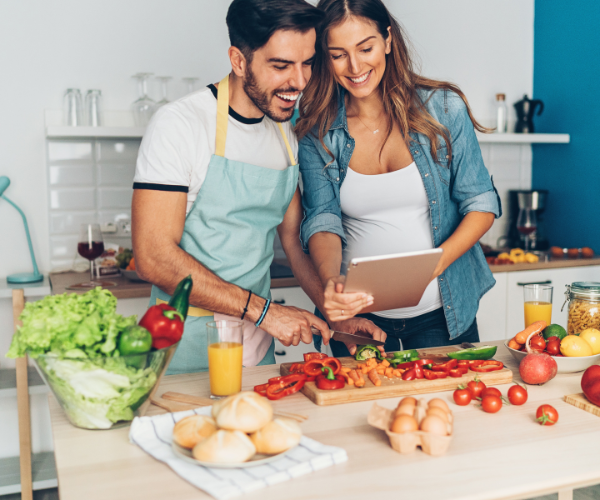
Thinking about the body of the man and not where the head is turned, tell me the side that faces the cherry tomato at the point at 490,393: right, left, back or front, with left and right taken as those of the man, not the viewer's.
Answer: front

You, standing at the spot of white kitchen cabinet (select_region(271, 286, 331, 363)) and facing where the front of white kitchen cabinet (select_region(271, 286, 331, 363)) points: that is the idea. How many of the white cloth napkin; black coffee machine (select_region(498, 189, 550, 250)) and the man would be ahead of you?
2

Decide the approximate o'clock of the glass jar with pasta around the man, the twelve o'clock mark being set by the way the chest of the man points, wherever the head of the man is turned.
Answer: The glass jar with pasta is roughly at 11 o'clock from the man.

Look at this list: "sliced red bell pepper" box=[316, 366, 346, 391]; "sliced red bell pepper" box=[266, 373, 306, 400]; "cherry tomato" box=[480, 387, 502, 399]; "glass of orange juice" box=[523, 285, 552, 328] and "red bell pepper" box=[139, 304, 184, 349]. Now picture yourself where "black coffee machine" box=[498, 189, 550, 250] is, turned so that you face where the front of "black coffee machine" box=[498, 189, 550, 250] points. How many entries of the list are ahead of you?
5

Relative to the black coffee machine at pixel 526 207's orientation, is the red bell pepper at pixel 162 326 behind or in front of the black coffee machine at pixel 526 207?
in front

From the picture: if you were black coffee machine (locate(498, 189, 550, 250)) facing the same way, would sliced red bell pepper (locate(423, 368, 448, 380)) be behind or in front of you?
in front

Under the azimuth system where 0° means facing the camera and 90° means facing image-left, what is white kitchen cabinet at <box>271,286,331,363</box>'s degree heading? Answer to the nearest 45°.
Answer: approximately 0°

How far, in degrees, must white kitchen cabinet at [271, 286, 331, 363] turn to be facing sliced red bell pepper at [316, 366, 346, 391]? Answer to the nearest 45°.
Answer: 0° — it already faces it

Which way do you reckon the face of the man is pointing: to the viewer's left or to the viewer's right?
to the viewer's right

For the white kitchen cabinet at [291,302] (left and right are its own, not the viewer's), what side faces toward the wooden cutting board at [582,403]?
front

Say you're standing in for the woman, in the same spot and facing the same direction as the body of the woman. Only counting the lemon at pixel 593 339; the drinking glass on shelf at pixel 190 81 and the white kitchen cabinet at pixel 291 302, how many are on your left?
1
